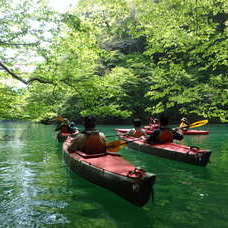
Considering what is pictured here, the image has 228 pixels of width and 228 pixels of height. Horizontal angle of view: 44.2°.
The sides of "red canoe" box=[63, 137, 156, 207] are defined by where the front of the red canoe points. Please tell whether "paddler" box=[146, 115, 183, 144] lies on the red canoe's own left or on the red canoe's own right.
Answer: on the red canoe's own right

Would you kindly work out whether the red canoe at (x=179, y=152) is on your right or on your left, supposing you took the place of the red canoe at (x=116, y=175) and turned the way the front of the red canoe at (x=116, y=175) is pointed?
on your right

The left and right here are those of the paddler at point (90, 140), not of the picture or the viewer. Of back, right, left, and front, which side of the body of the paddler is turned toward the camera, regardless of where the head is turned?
back

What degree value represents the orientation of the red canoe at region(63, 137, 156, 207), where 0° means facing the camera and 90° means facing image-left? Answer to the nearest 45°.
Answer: approximately 135°

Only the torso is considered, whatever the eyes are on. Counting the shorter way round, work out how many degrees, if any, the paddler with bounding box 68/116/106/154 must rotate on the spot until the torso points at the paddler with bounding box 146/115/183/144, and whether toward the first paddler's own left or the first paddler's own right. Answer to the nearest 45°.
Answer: approximately 45° to the first paddler's own right
